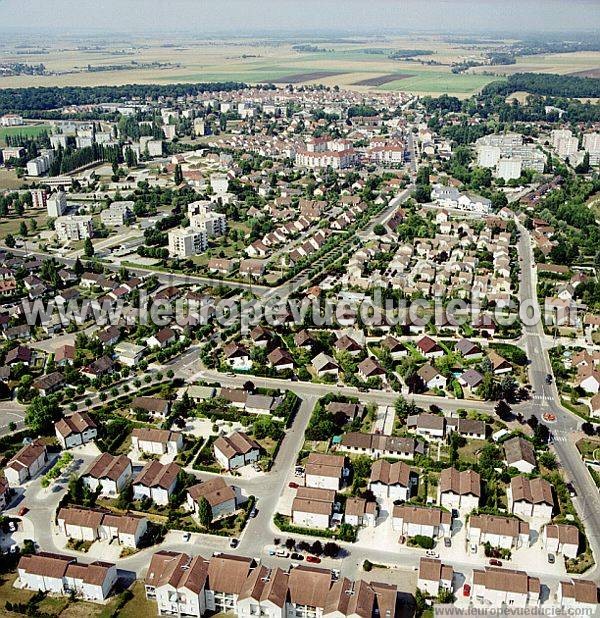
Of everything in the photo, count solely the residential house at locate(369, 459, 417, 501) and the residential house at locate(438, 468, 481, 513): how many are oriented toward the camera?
2

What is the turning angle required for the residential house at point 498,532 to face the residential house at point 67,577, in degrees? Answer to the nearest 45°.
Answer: approximately 45° to its right

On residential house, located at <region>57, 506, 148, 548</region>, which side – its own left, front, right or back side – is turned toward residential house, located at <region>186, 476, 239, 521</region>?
left

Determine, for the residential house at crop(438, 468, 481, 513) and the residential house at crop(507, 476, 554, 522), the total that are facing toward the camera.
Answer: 2

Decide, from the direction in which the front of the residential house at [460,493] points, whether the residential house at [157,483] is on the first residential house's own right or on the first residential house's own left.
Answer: on the first residential house's own right

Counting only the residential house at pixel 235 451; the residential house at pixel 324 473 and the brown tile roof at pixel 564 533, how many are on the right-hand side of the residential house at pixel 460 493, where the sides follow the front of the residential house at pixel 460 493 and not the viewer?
2

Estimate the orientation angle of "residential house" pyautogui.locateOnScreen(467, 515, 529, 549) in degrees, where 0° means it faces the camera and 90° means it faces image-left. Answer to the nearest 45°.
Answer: approximately 0°
